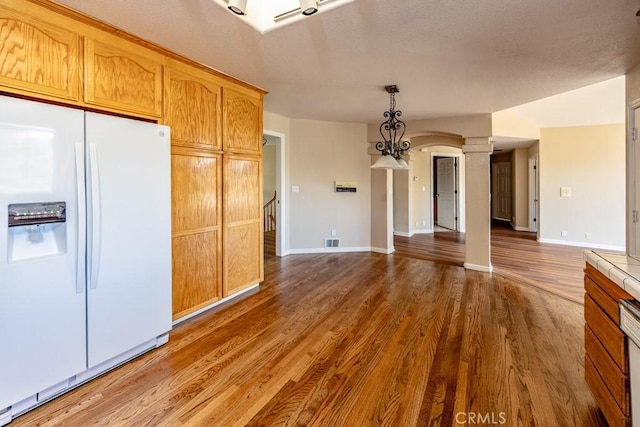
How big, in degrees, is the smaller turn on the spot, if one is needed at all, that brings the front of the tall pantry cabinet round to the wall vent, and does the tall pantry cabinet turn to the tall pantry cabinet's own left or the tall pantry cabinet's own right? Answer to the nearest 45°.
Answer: approximately 90° to the tall pantry cabinet's own left

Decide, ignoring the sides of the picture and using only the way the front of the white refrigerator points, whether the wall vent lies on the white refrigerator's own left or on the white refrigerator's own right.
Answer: on the white refrigerator's own left

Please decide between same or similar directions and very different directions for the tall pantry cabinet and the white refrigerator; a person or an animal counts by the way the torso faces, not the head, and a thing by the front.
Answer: same or similar directions

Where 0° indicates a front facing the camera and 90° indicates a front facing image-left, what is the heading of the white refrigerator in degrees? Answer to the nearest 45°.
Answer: approximately 315°

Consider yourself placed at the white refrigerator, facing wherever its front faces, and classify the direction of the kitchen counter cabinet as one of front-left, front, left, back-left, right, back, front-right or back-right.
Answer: front

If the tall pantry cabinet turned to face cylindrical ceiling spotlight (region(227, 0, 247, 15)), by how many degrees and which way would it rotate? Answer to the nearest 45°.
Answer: approximately 45° to its right

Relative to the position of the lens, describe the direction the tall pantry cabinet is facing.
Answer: facing the viewer and to the right of the viewer

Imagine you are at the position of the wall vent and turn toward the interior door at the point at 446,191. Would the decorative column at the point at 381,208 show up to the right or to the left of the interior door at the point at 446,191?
right

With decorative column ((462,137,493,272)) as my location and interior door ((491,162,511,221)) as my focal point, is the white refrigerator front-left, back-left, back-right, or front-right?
back-left

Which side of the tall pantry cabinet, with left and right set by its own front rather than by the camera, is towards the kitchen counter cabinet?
front

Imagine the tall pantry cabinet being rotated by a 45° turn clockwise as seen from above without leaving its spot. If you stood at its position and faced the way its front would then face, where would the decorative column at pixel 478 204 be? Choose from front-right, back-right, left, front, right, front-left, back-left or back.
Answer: left
